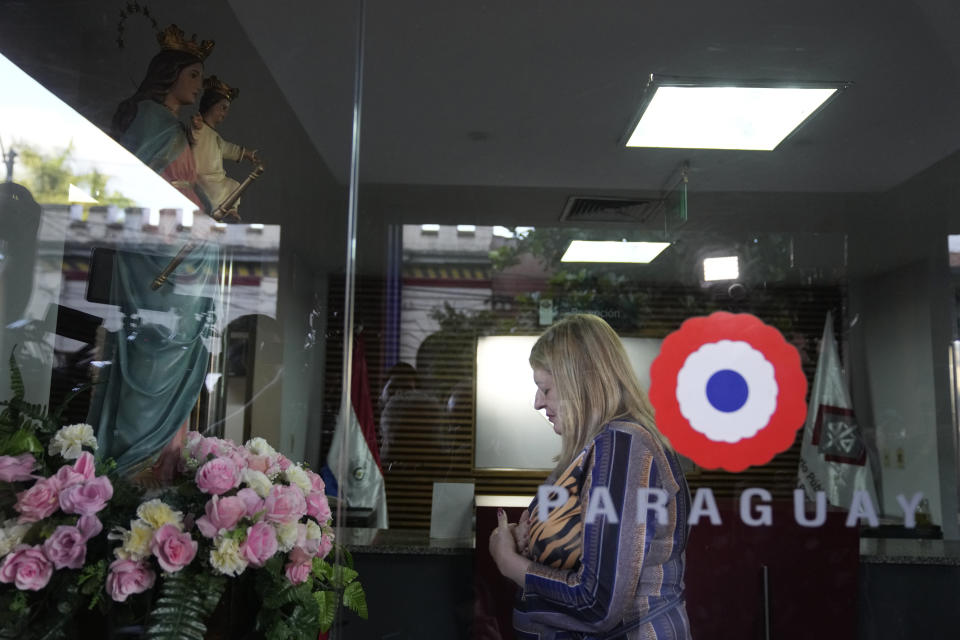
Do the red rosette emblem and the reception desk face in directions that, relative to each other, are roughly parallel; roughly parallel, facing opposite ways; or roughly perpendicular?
roughly parallel

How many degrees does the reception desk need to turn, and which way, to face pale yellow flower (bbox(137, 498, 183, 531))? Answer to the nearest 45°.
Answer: approximately 45° to its right

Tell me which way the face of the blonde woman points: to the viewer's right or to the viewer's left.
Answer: to the viewer's left

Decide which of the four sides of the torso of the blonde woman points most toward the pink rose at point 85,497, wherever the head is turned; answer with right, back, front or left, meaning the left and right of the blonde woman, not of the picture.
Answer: front

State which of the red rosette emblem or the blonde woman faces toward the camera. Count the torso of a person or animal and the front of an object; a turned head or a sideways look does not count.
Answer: the red rosette emblem

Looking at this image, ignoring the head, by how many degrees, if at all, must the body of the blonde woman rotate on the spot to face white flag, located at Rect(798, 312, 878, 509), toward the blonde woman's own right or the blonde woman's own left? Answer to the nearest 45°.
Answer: approximately 135° to the blonde woman's own right

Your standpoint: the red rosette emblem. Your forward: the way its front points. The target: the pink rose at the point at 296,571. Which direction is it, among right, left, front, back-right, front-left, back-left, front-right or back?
front-right

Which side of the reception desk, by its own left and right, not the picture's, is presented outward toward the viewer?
front

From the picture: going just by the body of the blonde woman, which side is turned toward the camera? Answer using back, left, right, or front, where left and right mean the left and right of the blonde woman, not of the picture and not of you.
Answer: left

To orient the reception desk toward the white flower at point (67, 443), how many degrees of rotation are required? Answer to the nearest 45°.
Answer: approximately 45° to its right

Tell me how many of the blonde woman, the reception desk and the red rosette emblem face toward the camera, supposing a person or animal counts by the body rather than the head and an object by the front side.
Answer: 2

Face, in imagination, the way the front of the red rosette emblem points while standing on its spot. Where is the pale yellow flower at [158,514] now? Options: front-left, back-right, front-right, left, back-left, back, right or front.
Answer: front-right
